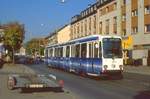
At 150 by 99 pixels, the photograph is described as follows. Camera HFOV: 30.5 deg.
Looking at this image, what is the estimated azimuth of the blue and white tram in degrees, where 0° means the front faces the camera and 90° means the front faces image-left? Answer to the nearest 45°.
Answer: approximately 315°
